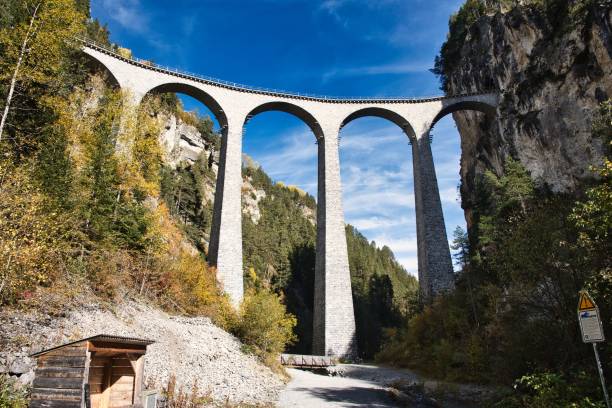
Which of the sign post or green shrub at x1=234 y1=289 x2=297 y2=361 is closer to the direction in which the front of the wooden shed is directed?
the sign post

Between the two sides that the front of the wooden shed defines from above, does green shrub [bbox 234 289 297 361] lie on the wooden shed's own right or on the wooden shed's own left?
on the wooden shed's own left

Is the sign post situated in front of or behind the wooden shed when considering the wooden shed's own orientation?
in front

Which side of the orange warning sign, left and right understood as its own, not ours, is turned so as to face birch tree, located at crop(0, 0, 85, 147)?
right

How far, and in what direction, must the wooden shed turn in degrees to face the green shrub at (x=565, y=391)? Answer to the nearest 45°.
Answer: approximately 45° to its left

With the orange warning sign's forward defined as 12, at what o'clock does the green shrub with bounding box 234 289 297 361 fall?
The green shrub is roughly at 4 o'clock from the orange warning sign.

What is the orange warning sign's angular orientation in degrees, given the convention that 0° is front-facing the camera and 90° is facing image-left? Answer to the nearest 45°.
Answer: approximately 0°

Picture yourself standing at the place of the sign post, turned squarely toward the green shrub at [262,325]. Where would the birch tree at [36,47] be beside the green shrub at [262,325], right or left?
left

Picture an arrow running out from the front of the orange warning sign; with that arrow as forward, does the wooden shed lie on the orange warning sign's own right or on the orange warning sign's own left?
on the orange warning sign's own right

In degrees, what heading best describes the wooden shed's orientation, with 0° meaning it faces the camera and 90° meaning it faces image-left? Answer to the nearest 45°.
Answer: approximately 315°

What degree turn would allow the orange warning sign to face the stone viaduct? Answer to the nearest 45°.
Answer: approximately 135° to its right
